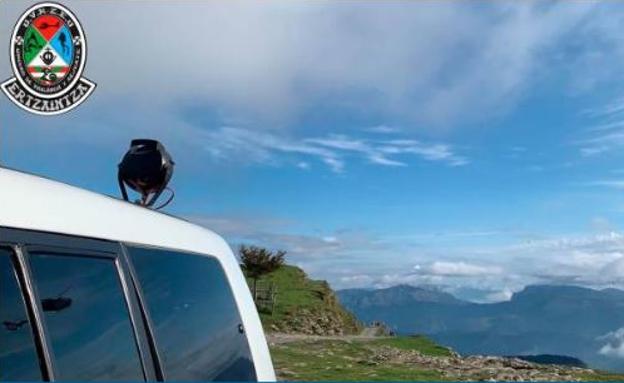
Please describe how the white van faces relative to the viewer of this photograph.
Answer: facing the viewer and to the left of the viewer

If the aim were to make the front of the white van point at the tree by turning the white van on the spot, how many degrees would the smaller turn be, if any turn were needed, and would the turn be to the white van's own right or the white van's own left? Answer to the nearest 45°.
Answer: approximately 135° to the white van's own right
